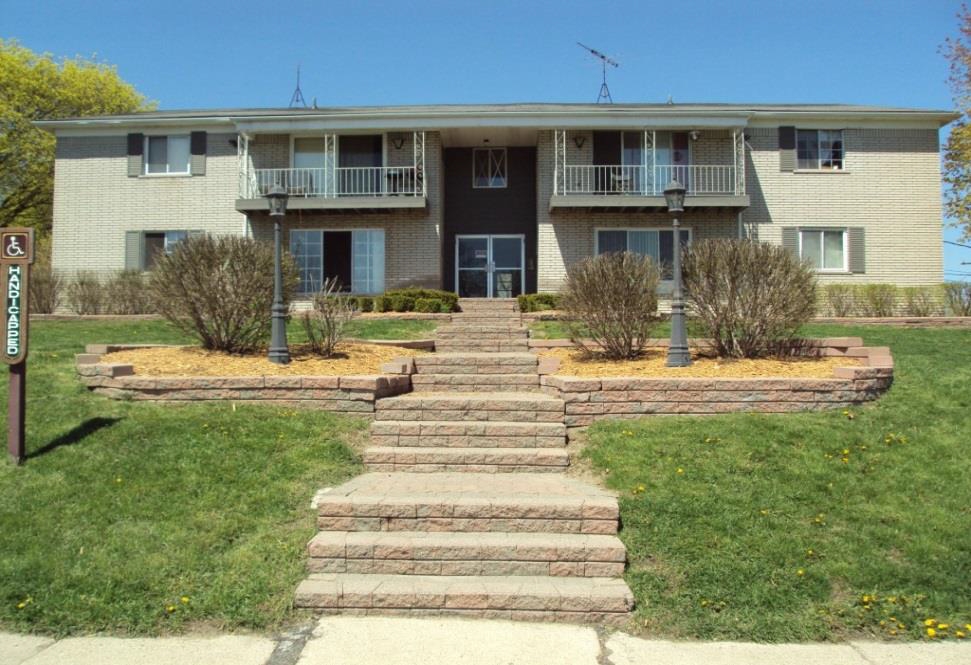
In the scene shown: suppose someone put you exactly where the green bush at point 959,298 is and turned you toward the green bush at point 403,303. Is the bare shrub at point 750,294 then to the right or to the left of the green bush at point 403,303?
left

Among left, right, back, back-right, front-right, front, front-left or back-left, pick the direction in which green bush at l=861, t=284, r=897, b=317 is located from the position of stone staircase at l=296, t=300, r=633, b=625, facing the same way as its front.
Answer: back-left

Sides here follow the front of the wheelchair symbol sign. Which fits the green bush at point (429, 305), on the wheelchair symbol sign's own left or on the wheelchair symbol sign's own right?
on the wheelchair symbol sign's own left

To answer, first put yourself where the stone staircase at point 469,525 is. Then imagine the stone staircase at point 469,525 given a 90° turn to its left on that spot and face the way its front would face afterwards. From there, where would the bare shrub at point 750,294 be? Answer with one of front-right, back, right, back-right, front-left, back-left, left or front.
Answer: front-left

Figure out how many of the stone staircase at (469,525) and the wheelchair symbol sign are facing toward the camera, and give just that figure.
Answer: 2

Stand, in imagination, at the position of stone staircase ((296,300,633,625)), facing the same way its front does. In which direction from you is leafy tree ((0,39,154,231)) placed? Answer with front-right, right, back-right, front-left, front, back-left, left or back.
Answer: back-right

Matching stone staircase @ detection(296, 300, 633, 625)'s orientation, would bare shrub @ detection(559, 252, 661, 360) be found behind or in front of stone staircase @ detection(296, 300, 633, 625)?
behind

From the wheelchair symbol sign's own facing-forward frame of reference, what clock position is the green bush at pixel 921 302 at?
The green bush is roughly at 9 o'clock from the wheelchair symbol sign.

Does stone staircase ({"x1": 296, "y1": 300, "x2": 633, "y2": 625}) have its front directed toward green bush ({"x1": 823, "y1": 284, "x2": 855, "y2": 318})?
no

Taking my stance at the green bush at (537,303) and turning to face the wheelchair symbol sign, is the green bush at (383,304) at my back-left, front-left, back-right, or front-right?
front-right

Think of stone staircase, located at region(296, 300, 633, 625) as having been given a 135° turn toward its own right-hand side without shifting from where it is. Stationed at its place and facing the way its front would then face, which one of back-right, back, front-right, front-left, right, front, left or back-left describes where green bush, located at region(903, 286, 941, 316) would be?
right

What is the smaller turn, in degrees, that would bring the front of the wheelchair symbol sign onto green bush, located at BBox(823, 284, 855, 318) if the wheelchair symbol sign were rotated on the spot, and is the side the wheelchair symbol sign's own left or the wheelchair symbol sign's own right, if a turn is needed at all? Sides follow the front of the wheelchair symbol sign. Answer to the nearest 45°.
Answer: approximately 90° to the wheelchair symbol sign's own left

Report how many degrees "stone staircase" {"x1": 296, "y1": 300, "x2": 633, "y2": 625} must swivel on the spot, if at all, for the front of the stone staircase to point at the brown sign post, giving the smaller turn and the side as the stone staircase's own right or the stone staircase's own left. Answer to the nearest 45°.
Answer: approximately 90° to the stone staircase's own right

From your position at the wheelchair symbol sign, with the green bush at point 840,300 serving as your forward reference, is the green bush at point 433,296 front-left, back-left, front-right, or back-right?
front-left

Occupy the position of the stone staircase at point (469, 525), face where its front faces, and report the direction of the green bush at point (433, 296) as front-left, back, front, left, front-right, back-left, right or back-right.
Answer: back

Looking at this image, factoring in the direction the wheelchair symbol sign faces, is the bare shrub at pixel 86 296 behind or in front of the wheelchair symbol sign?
behind

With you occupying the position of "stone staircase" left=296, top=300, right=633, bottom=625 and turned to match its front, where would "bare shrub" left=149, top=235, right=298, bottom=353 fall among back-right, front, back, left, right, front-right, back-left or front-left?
back-right

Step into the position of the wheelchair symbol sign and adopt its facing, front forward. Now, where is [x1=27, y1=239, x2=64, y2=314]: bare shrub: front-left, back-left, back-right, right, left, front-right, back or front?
back

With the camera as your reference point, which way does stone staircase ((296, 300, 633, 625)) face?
facing the viewer

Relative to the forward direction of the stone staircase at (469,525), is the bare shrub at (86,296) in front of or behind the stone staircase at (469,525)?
behind
